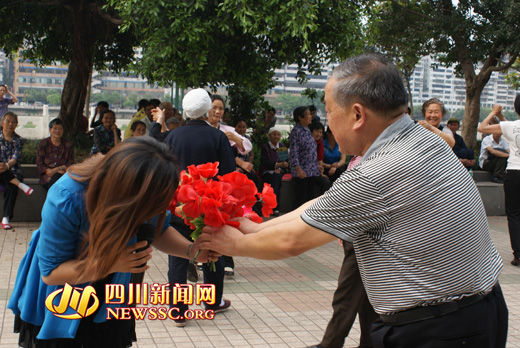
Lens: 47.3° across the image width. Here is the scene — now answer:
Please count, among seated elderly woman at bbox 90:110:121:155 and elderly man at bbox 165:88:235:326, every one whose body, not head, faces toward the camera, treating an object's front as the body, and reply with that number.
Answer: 1

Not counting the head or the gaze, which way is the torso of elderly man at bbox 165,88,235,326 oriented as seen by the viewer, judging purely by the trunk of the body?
away from the camera

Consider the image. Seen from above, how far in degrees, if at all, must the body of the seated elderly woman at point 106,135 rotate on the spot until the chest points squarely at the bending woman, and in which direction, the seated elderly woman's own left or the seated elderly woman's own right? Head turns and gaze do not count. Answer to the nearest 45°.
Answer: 0° — they already face them

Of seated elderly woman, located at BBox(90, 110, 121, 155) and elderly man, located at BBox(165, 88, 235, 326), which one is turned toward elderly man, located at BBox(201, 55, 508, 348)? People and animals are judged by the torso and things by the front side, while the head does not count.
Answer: the seated elderly woman

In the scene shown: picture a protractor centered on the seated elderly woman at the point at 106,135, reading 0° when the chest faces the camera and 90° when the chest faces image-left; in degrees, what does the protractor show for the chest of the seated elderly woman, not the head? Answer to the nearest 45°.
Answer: approximately 0°

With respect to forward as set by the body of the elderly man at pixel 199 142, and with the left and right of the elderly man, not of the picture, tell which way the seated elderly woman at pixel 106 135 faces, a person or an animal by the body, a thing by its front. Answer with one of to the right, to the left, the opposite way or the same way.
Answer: the opposite way
